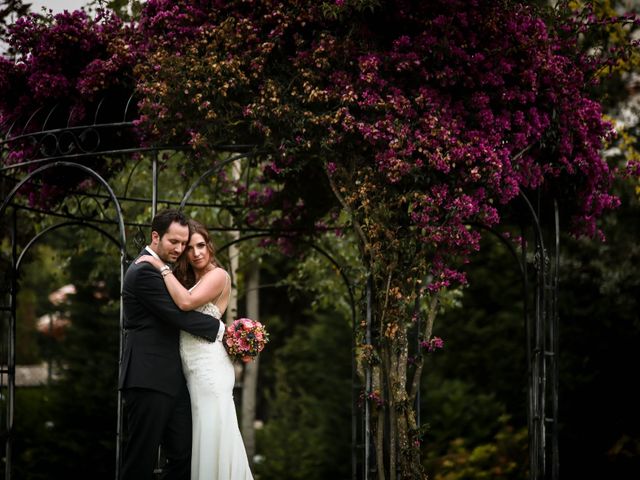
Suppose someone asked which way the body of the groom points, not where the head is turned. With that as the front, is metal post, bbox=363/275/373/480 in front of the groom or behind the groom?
in front

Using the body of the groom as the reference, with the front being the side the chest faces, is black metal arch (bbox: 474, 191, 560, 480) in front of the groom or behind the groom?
in front

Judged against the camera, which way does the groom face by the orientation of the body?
to the viewer's right

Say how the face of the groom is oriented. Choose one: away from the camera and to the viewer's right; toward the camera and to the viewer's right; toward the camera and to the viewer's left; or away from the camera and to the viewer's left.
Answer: toward the camera and to the viewer's right
